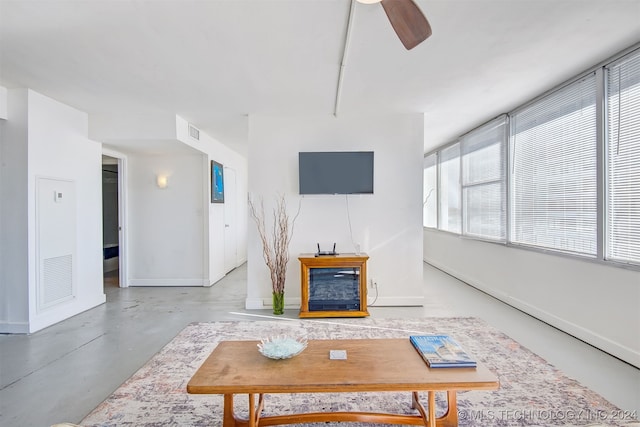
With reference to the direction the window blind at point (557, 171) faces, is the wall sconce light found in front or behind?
in front

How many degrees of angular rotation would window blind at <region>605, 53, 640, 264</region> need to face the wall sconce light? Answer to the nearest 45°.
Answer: approximately 45° to its right

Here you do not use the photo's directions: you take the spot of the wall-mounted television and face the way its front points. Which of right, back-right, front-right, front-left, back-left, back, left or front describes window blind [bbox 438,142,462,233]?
back-left

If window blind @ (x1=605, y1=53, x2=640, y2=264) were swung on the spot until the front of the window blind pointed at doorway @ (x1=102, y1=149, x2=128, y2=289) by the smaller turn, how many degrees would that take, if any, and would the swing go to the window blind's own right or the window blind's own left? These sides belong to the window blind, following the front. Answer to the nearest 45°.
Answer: approximately 45° to the window blind's own right

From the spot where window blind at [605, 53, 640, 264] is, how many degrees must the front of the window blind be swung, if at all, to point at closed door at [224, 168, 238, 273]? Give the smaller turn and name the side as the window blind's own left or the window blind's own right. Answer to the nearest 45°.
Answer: approximately 45° to the window blind's own right

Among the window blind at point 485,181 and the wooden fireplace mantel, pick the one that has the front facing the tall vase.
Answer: the window blind

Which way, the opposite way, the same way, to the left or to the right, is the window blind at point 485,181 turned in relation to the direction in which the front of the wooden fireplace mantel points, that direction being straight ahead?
to the right

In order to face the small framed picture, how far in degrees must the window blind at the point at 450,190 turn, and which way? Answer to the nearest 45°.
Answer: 0° — it already faces it

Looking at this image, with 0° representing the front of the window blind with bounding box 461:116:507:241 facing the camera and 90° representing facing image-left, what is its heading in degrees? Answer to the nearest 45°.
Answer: approximately 45°

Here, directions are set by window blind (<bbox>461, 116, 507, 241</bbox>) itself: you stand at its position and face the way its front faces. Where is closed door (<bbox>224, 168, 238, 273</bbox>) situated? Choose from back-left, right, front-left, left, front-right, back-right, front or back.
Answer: front-right

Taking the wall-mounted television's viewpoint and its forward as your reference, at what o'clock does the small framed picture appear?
The small framed picture is roughly at 4 o'clock from the wall-mounted television.

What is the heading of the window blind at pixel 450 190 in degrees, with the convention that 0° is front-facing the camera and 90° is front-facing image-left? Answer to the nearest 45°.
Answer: approximately 45°
